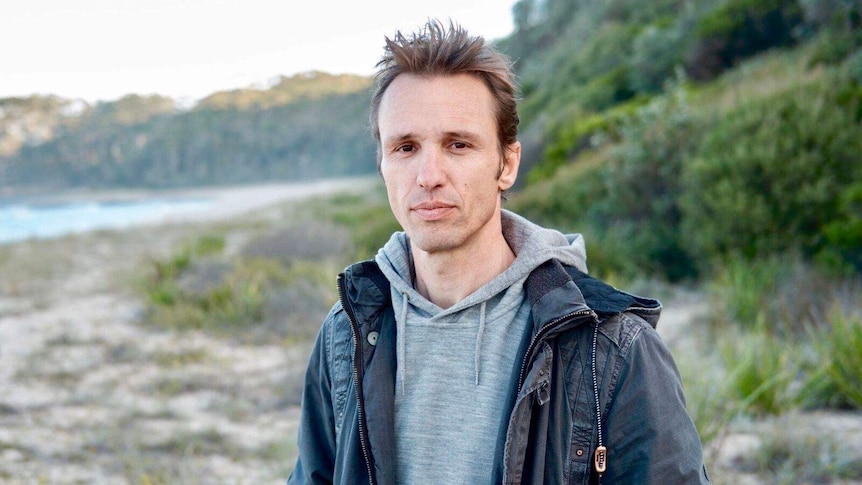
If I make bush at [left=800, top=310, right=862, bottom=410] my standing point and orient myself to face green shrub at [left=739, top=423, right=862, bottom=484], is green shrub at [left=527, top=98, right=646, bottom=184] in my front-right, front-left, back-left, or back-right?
back-right

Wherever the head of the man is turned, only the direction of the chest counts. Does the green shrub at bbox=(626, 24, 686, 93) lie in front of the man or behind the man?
behind

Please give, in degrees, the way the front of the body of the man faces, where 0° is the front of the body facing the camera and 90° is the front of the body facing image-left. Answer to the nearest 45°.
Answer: approximately 45°

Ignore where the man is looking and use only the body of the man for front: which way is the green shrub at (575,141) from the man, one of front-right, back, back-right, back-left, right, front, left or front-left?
back-right

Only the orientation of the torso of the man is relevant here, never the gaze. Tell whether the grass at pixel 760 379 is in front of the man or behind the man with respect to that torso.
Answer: behind

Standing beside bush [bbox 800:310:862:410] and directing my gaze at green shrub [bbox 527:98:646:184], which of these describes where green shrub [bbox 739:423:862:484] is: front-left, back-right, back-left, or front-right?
back-left
